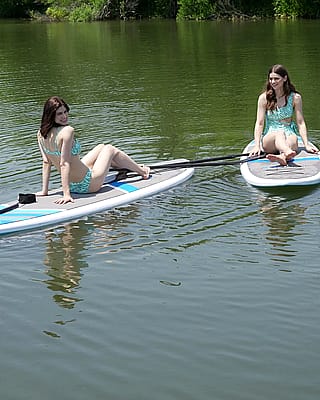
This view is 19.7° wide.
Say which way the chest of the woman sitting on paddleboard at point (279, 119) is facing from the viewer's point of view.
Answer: toward the camera

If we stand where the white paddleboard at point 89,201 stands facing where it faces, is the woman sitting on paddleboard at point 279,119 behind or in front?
in front

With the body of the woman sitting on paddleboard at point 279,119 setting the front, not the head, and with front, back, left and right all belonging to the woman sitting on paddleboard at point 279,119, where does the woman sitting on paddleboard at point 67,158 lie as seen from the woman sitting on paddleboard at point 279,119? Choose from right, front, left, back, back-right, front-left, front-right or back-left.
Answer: front-right

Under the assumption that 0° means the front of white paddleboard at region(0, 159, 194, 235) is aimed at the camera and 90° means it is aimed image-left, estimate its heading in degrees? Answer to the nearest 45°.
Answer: approximately 225°

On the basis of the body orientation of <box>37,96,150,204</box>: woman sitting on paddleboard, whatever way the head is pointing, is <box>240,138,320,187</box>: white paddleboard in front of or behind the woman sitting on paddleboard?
in front

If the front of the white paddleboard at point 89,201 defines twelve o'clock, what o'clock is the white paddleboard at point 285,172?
the white paddleboard at point 285,172 is roughly at 1 o'clock from the white paddleboard at point 89,201.

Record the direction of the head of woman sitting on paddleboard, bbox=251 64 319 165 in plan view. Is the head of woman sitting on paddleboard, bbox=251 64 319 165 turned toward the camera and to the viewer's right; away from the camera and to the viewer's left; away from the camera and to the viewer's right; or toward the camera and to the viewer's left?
toward the camera and to the viewer's left
